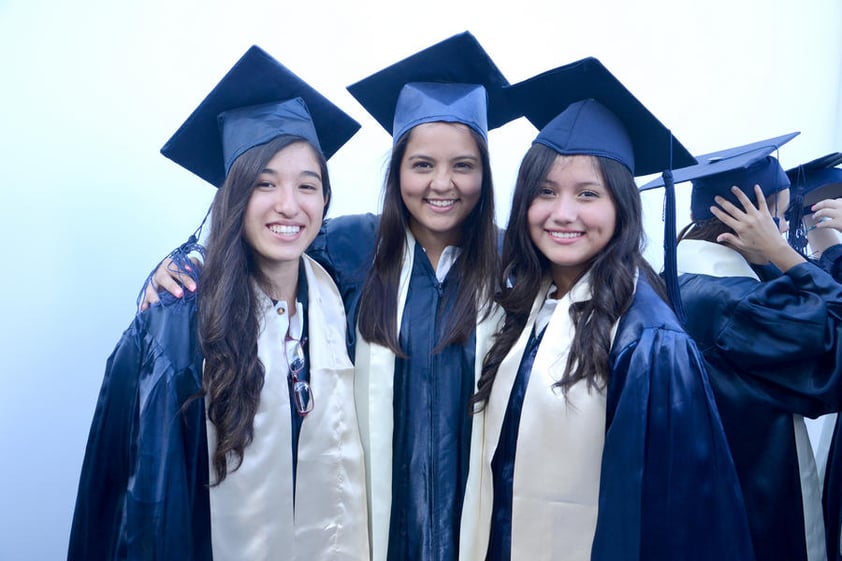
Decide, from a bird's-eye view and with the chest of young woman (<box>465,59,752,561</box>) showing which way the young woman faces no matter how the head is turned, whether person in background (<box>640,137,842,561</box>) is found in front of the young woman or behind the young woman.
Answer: behind

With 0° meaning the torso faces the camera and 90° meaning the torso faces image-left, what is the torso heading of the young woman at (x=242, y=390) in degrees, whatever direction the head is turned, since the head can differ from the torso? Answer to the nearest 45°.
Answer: approximately 315°

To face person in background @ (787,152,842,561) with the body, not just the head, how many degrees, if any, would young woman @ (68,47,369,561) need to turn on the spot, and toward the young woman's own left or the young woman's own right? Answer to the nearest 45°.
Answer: approximately 45° to the young woman's own left

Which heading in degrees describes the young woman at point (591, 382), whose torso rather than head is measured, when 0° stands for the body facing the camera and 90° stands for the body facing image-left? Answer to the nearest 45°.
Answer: approximately 45°

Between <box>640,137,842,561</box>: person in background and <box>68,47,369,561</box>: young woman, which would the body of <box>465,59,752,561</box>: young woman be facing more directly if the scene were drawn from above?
the young woman

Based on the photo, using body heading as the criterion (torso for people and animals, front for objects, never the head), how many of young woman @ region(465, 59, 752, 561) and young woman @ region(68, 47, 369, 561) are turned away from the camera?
0
